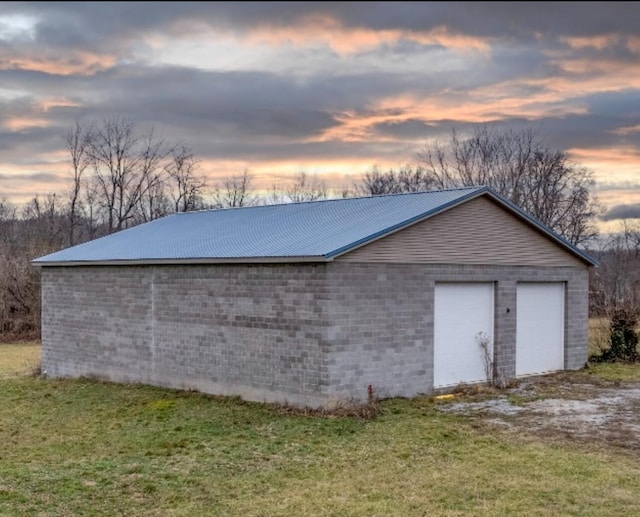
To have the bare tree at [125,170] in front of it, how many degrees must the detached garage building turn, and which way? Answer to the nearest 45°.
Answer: approximately 135° to its left

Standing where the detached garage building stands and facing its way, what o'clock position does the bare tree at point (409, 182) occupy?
The bare tree is roughly at 8 o'clock from the detached garage building.

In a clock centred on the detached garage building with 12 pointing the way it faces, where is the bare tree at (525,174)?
The bare tree is roughly at 8 o'clock from the detached garage building.

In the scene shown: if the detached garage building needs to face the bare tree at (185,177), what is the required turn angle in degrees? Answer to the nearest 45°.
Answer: approximately 135° to its left

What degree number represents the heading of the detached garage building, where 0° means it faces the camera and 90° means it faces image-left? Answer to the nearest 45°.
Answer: approximately 315°

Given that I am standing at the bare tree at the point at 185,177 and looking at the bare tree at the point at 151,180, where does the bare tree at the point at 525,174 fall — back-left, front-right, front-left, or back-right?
back-left

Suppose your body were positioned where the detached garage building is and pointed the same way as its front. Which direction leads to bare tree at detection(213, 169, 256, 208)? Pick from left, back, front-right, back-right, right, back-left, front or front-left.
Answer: back-left

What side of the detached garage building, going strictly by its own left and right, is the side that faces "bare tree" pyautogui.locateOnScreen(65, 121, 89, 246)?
back

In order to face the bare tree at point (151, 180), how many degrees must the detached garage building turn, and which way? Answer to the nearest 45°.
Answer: approximately 135° to its left
